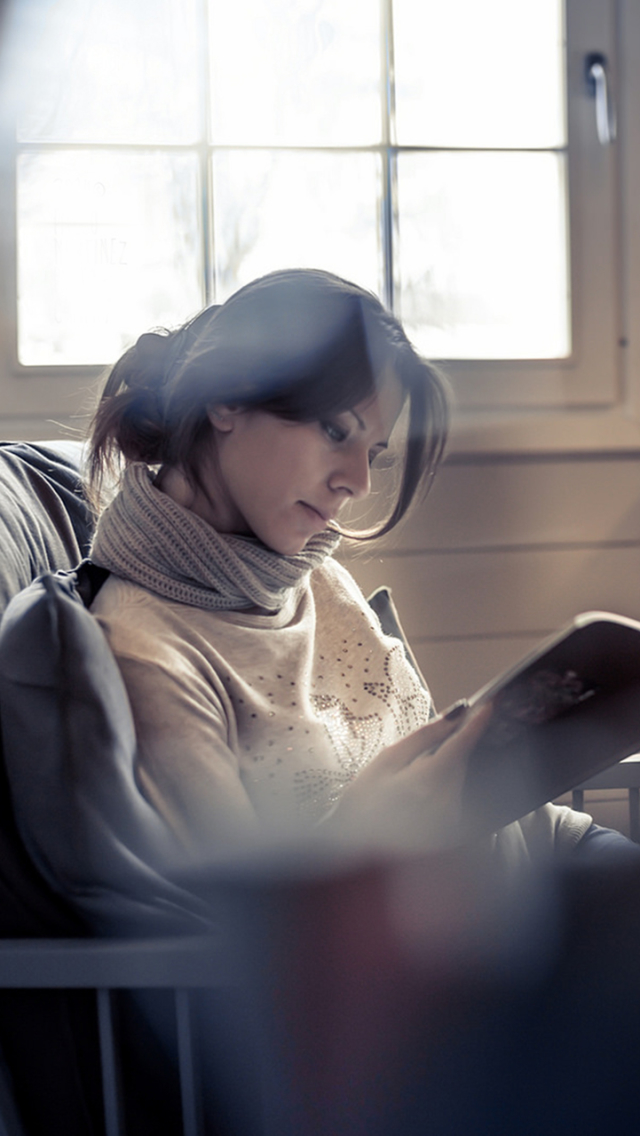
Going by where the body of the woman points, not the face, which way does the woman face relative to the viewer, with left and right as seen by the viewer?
facing the viewer and to the right of the viewer

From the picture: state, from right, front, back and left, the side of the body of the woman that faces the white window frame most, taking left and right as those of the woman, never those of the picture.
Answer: left

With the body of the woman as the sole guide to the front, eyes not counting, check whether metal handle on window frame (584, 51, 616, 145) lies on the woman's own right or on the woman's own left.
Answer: on the woman's own left

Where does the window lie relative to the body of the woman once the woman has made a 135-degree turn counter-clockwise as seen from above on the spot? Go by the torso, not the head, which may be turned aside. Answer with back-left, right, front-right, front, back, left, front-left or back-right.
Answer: front
